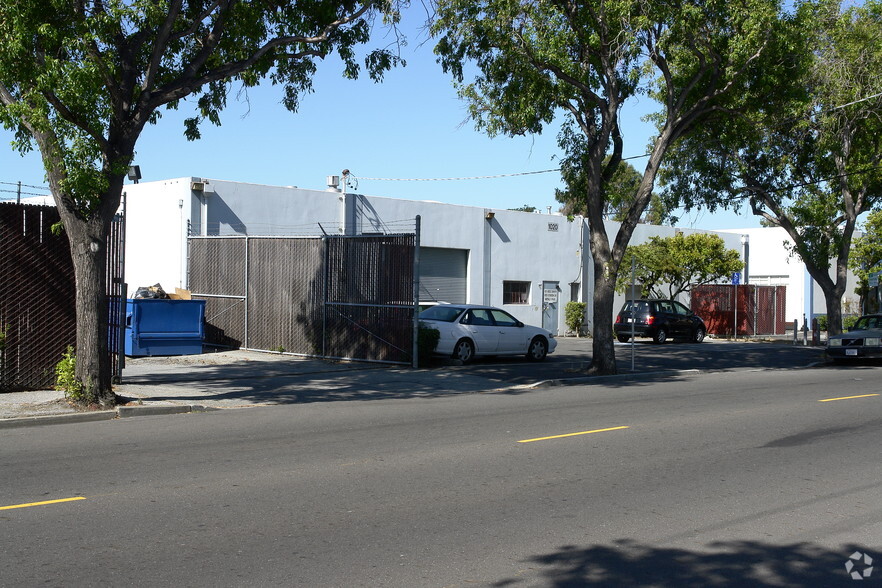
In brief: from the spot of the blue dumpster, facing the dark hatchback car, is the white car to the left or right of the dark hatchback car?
right

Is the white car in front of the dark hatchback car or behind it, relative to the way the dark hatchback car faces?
behind

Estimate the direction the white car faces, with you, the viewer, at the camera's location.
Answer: facing away from the viewer and to the right of the viewer

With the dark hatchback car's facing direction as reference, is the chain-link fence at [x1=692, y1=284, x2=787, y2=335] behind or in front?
in front

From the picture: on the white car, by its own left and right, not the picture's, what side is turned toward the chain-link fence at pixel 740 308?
front

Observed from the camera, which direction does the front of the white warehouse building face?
facing the viewer and to the right of the viewer

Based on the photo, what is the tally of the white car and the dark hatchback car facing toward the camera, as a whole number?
0

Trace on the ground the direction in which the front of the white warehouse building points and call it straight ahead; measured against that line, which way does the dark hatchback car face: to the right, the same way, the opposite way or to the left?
to the left

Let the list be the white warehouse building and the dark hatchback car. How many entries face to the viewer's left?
0

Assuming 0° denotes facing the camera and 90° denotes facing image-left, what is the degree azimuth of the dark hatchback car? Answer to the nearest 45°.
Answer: approximately 225°

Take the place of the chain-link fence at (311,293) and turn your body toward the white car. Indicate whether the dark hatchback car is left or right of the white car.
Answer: left

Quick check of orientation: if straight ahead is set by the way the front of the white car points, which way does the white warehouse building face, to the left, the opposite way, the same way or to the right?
to the right

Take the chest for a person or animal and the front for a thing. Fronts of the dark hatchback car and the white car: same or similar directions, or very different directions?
same or similar directions
